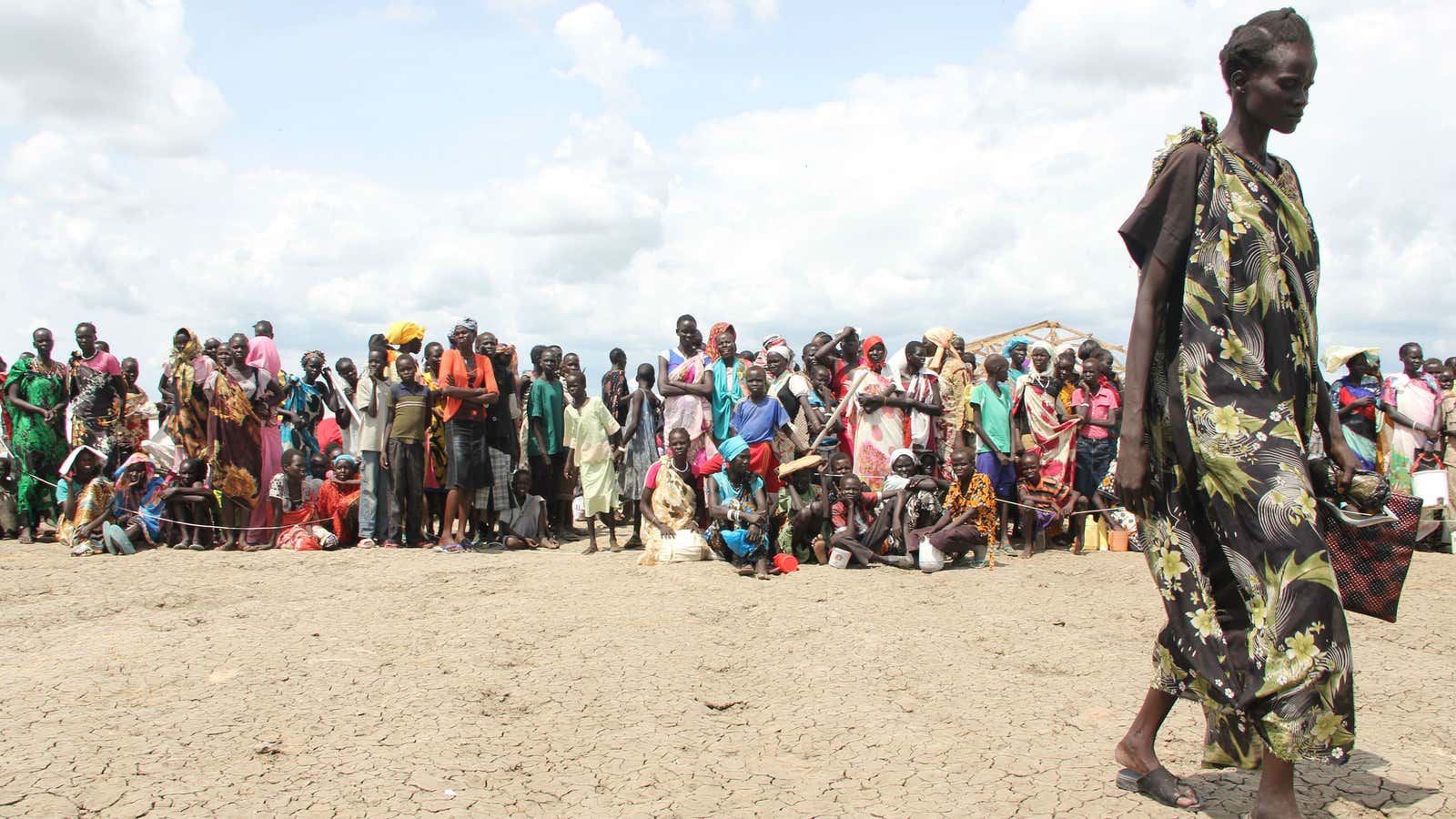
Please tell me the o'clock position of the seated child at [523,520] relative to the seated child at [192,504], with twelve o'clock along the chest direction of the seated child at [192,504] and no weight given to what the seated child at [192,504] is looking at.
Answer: the seated child at [523,520] is roughly at 10 o'clock from the seated child at [192,504].

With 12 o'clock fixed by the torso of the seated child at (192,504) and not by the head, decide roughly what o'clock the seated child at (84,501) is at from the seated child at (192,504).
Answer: the seated child at (84,501) is roughly at 4 o'clock from the seated child at (192,504).

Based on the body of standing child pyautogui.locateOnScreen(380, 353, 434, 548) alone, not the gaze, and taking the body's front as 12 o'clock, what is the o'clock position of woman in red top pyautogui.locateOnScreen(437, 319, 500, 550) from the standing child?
The woman in red top is roughly at 10 o'clock from the standing child.

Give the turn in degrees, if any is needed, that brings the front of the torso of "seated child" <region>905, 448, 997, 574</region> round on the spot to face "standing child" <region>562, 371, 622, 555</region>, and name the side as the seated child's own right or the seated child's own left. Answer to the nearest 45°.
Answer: approximately 45° to the seated child's own right

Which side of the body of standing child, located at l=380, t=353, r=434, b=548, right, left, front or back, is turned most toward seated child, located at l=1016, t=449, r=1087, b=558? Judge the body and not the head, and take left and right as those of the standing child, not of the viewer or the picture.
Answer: left

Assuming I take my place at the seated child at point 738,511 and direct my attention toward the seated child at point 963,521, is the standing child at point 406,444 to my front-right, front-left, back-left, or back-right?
back-left

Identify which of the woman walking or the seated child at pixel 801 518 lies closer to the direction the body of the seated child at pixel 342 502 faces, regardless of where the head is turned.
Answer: the woman walking

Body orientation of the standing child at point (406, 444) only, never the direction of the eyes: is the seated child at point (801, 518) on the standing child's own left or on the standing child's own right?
on the standing child's own left

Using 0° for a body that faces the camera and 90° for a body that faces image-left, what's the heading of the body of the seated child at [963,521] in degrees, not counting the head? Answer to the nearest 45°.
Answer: approximately 45°
